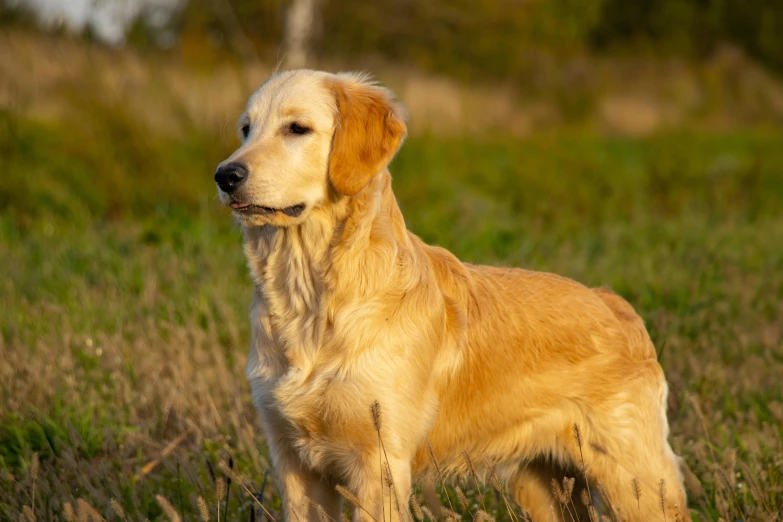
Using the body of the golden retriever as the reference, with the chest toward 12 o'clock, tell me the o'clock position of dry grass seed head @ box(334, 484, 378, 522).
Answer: The dry grass seed head is roughly at 11 o'clock from the golden retriever.

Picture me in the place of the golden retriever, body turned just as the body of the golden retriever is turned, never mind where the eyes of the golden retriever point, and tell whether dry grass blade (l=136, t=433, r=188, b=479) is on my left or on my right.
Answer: on my right

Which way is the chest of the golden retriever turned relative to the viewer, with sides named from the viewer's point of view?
facing the viewer and to the left of the viewer

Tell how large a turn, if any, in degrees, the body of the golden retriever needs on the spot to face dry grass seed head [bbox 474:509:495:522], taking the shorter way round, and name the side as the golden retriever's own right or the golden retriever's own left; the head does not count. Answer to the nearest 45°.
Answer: approximately 45° to the golden retriever's own left

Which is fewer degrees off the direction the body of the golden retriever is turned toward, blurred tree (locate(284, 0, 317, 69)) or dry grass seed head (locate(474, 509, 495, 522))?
the dry grass seed head

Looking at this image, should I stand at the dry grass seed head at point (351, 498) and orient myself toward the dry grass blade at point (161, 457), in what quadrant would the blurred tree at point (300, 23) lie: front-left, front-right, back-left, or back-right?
front-right

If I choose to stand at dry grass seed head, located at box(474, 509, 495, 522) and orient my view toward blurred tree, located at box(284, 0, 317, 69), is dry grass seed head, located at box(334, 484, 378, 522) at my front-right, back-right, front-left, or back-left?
front-left
